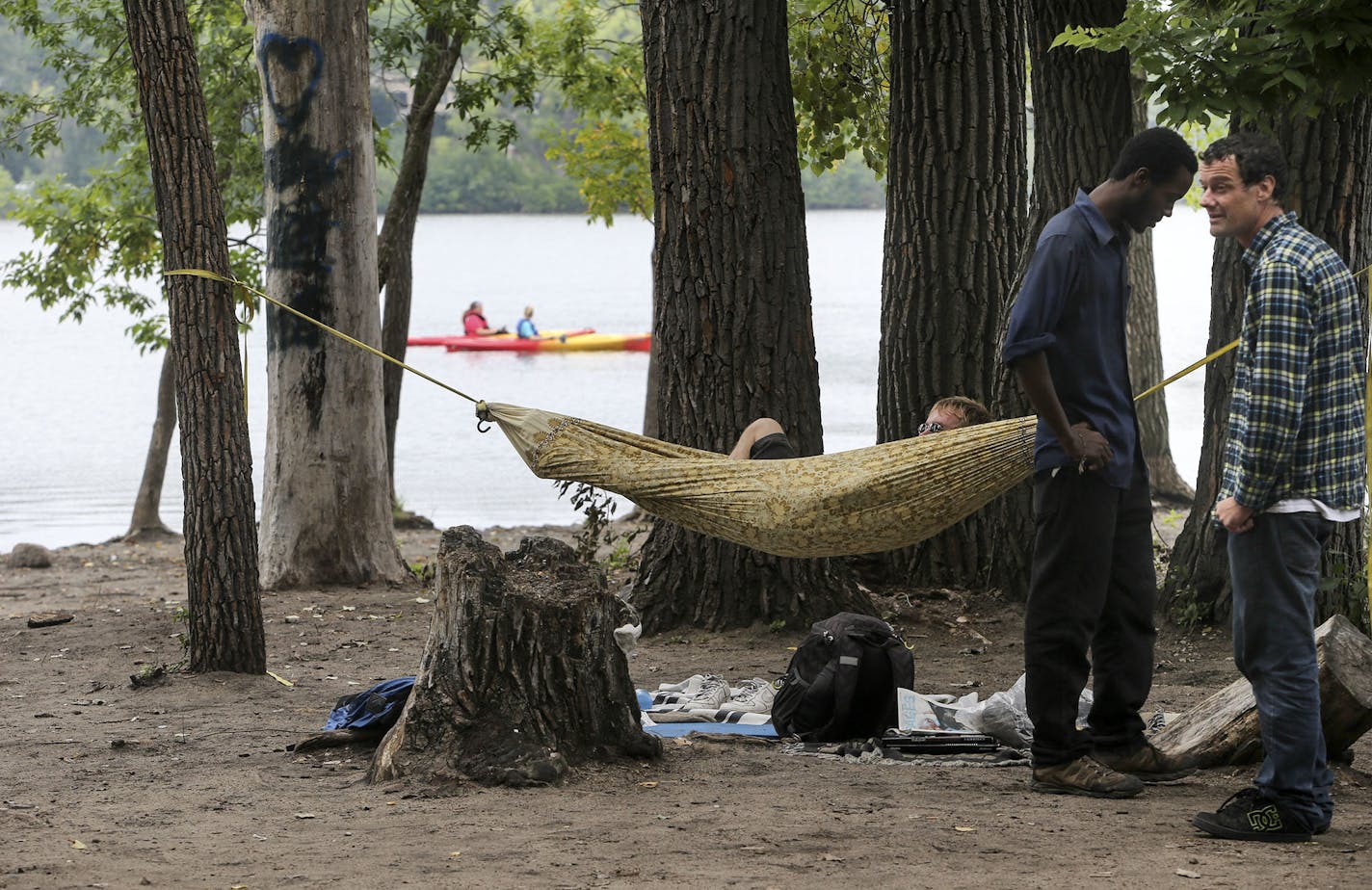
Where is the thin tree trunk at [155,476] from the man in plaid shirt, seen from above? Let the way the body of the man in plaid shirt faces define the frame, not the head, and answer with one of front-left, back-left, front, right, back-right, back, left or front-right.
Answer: front-right

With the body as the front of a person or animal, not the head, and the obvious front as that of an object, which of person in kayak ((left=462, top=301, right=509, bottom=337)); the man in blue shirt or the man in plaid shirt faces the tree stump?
the man in plaid shirt

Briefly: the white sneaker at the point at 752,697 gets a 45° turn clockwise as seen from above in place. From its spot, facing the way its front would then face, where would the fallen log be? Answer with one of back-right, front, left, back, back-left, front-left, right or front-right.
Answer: back

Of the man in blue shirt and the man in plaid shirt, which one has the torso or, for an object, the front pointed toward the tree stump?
the man in plaid shirt

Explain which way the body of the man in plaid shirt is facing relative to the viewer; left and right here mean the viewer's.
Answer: facing to the left of the viewer

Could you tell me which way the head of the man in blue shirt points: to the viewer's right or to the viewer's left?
to the viewer's right

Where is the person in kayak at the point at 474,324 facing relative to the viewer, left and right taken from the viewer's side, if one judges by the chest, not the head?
facing to the right of the viewer

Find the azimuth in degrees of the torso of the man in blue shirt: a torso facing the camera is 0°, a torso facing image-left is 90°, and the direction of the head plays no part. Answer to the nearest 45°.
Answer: approximately 270°

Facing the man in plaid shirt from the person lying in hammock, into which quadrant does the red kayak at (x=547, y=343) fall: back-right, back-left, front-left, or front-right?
back-left

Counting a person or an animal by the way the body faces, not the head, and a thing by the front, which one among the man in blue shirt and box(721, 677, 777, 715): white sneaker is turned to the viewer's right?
the man in blue shirt

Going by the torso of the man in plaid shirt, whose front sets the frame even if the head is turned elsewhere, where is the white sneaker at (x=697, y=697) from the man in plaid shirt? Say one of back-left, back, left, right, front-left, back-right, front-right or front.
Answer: front-right

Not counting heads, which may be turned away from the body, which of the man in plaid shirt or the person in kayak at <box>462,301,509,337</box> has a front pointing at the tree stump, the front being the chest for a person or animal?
the man in plaid shirt

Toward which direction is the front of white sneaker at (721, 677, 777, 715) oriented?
to the viewer's left
